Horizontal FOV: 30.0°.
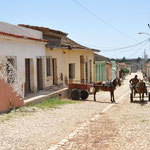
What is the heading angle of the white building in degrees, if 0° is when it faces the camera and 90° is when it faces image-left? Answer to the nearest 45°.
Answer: approximately 315°

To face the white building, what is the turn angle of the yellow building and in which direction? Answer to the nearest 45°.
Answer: approximately 45° to its right

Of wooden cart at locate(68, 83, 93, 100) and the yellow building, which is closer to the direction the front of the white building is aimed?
the wooden cart

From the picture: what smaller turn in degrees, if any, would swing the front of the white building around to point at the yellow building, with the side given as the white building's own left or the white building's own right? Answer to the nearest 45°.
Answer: approximately 90° to the white building's own left

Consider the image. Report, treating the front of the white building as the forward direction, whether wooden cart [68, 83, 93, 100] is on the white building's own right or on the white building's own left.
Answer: on the white building's own left

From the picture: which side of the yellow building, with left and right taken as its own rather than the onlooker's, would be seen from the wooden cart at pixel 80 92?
front

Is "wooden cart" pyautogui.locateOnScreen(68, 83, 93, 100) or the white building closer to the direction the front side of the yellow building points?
the wooden cart

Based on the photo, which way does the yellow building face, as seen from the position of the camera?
facing the viewer and to the right of the viewer

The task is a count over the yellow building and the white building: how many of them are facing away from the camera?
0
